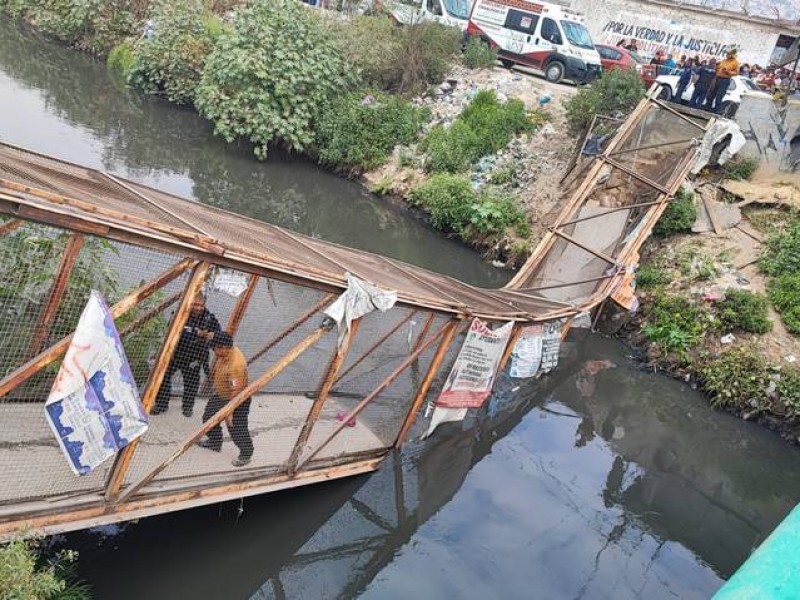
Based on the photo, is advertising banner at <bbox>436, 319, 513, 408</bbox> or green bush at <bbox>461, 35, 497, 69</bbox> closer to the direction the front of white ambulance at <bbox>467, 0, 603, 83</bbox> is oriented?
the advertising banner

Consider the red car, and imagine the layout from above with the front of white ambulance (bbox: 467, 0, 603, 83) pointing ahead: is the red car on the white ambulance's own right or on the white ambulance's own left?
on the white ambulance's own left

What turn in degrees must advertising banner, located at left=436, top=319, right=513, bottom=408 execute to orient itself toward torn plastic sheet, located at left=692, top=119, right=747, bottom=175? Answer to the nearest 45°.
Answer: approximately 90° to its left

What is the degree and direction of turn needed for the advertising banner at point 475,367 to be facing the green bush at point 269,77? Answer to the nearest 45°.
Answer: approximately 135° to its right

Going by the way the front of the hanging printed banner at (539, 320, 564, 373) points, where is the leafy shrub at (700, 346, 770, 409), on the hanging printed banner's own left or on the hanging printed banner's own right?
on the hanging printed banner's own left

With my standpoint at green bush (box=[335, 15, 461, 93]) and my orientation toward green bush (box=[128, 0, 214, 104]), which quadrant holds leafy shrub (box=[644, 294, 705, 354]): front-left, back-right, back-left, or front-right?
back-left

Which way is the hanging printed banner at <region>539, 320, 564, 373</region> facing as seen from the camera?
toward the camera

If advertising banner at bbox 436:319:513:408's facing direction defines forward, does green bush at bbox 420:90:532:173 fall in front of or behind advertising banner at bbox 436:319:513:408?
behind

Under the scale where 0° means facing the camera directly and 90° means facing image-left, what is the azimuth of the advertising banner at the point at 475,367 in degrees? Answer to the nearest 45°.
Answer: approximately 0°

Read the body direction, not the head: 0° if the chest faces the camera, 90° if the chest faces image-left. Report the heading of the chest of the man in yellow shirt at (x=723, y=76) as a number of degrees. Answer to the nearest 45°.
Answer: approximately 45°

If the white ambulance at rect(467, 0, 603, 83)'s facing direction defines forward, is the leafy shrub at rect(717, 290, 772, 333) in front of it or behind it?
in front
